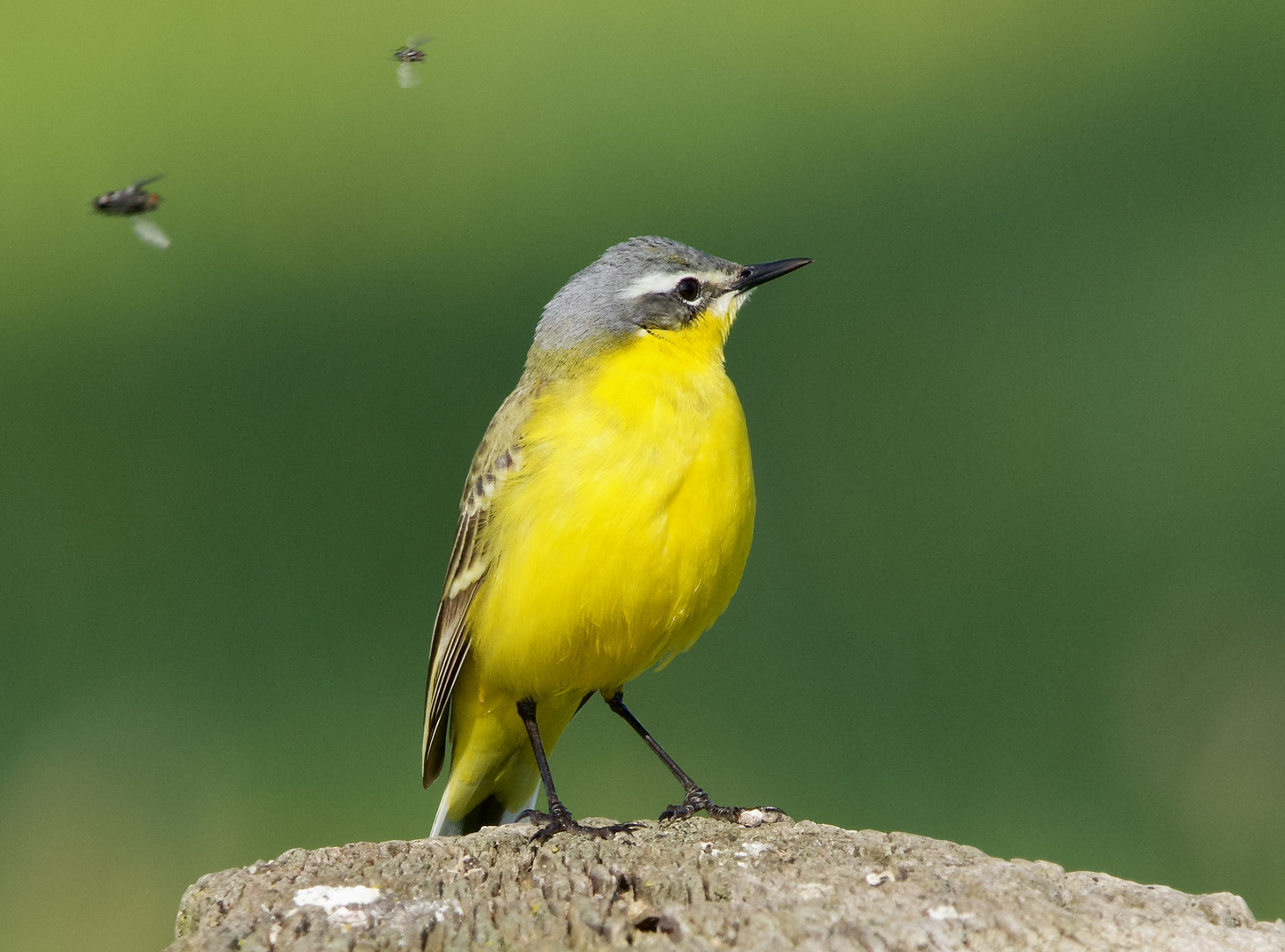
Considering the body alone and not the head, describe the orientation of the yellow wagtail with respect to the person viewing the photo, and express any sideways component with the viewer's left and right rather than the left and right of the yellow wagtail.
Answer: facing the viewer and to the right of the viewer

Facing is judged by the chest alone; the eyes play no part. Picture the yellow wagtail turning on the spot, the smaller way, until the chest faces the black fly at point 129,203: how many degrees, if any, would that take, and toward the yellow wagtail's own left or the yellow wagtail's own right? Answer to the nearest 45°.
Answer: approximately 180°
